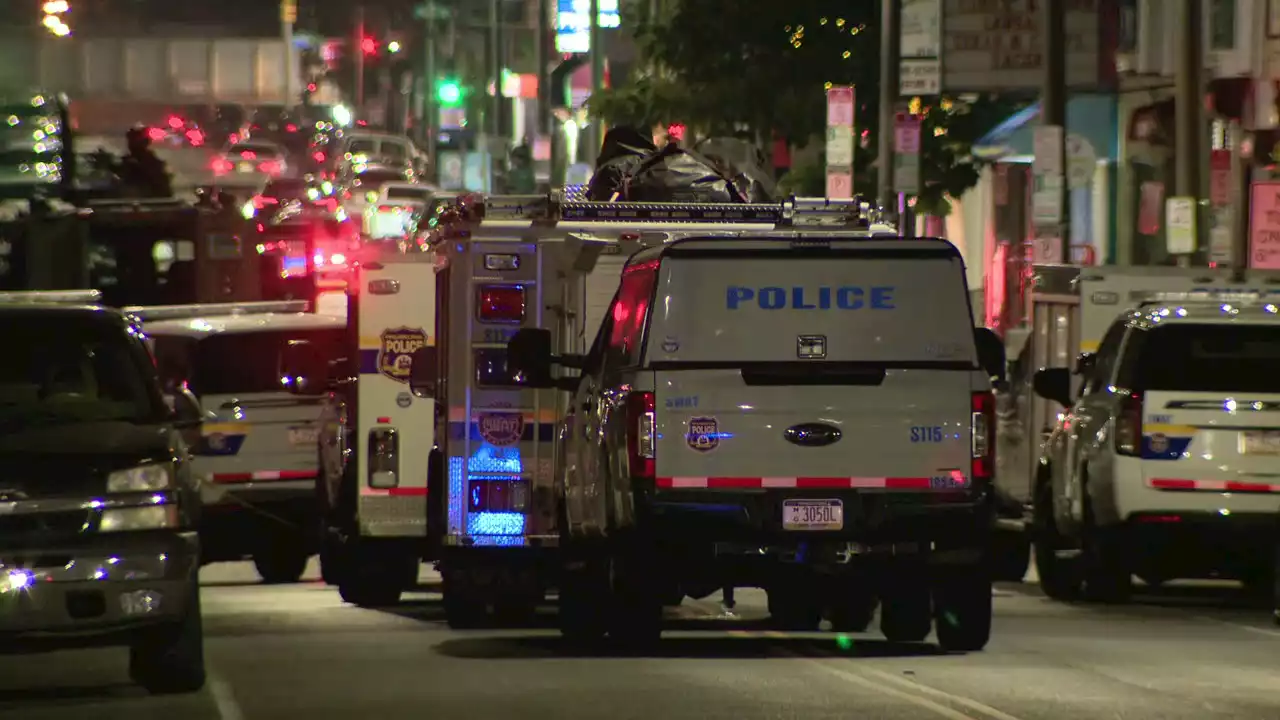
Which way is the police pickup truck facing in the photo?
away from the camera

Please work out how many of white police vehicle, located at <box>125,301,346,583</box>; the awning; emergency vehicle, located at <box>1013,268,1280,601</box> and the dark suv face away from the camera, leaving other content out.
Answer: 2

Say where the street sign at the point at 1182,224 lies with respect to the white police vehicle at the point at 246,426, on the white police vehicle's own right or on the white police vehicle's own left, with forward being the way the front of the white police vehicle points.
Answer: on the white police vehicle's own right

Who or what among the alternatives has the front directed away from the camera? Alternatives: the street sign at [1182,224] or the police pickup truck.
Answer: the police pickup truck

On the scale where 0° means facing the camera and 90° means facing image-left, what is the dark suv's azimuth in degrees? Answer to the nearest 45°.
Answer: approximately 0°

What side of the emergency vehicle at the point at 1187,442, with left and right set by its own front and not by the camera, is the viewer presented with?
back

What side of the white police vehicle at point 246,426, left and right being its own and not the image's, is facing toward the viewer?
back

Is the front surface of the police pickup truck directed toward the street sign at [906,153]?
yes

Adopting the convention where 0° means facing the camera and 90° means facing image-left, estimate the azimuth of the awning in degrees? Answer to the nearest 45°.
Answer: approximately 90°

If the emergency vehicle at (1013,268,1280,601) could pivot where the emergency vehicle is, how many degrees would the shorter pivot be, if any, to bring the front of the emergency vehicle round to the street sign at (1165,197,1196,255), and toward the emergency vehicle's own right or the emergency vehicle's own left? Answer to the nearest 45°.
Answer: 0° — it already faces it
